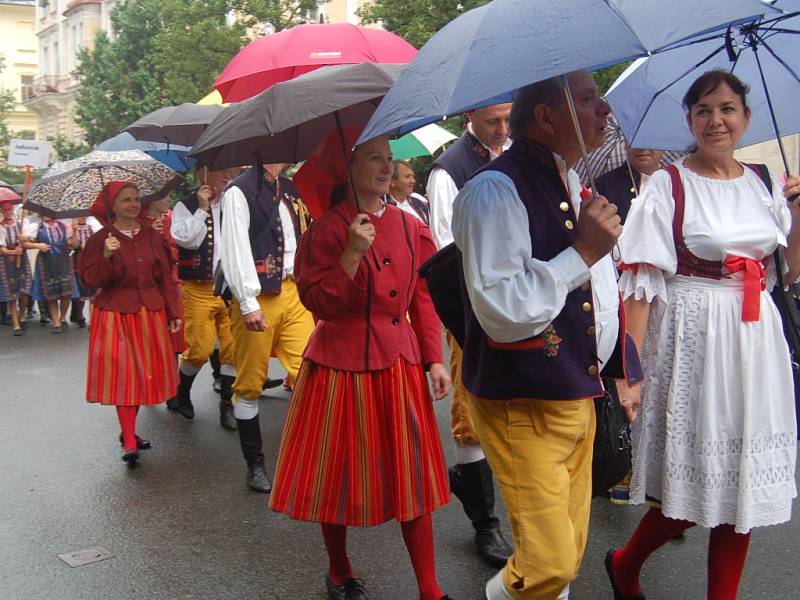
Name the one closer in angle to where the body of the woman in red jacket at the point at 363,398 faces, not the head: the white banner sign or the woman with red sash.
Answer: the woman with red sash

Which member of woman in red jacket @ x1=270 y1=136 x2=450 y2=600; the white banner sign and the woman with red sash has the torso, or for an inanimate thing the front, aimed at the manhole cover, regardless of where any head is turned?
the white banner sign

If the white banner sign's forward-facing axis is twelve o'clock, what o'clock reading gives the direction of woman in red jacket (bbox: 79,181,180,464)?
The woman in red jacket is roughly at 12 o'clock from the white banner sign.

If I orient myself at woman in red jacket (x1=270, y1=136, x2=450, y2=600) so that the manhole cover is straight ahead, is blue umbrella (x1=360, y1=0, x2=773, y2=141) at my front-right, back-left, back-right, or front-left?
back-left

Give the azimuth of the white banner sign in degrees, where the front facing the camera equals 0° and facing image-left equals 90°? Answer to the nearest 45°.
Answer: approximately 0°

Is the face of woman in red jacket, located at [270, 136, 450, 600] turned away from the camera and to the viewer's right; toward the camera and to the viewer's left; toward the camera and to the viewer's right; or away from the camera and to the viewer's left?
toward the camera and to the viewer's right

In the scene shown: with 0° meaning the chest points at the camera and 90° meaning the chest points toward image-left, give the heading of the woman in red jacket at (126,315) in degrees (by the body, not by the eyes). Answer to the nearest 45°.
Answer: approximately 315°
